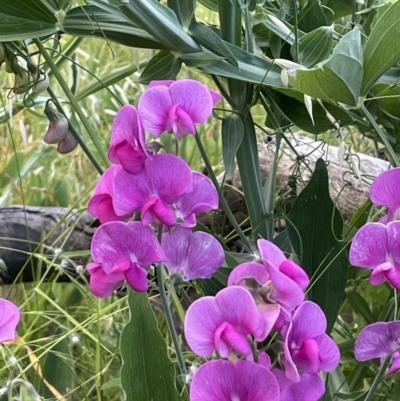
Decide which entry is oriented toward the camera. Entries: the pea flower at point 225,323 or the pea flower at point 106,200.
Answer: the pea flower at point 225,323

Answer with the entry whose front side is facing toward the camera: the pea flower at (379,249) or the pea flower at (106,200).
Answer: the pea flower at (379,249)

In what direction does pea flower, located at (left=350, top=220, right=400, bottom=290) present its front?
toward the camera

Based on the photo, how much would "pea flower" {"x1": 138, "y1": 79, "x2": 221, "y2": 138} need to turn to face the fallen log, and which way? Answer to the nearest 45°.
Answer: approximately 180°

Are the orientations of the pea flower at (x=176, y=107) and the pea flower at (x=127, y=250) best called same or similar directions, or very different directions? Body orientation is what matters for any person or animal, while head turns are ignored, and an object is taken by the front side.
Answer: same or similar directions

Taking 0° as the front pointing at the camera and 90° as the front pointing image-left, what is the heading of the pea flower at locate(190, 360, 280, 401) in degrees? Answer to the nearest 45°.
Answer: approximately 0°

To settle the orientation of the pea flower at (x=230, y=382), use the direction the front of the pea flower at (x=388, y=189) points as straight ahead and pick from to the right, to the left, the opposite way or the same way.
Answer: the same way

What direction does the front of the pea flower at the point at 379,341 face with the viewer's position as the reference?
facing the viewer

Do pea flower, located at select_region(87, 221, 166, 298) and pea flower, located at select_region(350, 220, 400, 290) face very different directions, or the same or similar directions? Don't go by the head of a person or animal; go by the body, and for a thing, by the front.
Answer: same or similar directions

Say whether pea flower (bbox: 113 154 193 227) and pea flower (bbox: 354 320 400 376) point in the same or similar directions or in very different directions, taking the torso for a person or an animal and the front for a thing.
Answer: same or similar directions

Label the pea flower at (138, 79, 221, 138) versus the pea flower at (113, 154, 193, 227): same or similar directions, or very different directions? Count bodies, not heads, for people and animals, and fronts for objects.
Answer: same or similar directions

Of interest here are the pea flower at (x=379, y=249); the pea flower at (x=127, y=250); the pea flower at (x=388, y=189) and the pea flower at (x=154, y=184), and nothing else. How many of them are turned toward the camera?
4
